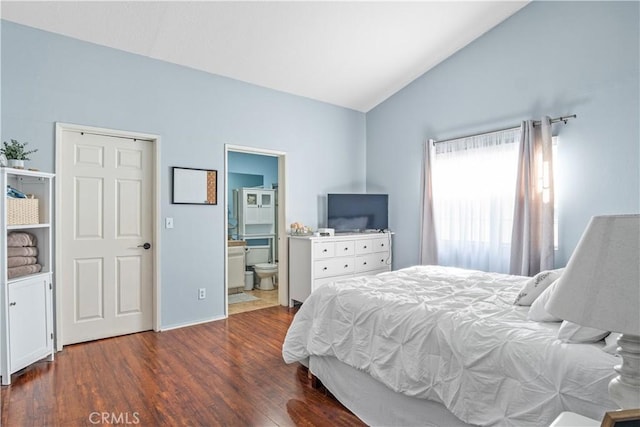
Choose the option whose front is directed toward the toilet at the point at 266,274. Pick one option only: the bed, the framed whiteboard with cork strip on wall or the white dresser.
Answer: the bed

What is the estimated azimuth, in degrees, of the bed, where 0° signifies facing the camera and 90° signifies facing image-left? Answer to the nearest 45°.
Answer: approximately 135°

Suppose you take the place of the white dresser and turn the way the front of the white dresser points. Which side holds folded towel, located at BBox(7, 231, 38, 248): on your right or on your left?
on your right

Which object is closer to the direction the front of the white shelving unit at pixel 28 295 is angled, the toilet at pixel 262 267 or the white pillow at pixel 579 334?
the white pillow

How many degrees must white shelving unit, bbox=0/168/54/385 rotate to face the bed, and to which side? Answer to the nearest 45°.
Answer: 0° — it already faces it
